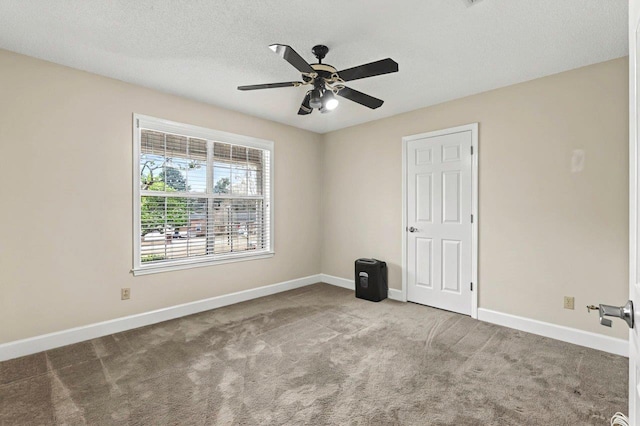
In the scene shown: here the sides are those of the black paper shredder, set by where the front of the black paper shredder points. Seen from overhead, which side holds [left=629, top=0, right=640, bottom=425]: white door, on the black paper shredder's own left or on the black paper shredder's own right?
on the black paper shredder's own left

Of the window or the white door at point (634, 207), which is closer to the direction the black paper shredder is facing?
the window

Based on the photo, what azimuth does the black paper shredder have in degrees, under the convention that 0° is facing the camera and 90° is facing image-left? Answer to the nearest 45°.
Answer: approximately 45°

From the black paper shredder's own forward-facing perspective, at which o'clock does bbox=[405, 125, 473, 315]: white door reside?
The white door is roughly at 8 o'clock from the black paper shredder.

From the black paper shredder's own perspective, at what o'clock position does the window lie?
The window is roughly at 1 o'clock from the black paper shredder.
